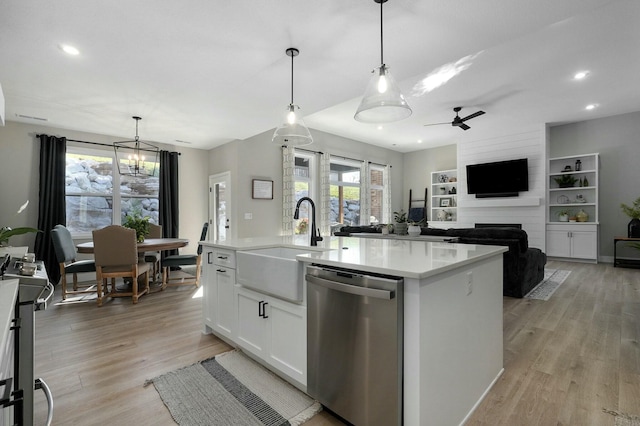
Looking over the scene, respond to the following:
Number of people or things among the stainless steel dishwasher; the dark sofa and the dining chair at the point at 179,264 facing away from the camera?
1

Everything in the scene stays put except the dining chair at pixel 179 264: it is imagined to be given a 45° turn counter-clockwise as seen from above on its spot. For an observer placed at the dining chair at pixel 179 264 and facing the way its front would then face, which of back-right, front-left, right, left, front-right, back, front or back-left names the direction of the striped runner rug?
front-left

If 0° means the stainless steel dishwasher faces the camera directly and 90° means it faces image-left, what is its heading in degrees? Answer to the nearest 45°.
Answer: approximately 45°

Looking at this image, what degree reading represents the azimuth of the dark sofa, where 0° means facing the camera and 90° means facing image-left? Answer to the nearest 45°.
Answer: approximately 180°

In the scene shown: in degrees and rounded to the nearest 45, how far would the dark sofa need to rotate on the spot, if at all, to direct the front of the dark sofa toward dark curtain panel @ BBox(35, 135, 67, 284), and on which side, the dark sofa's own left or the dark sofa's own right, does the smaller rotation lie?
approximately 90° to the dark sofa's own left

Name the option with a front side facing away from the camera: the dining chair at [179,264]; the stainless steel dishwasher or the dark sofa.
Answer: the dark sofa

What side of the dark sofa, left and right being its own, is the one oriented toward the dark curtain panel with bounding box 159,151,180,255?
left

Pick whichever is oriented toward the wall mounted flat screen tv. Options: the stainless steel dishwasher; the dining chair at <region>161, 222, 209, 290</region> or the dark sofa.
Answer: the dark sofa

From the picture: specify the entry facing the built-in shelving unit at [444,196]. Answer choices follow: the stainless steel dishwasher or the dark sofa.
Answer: the dark sofa

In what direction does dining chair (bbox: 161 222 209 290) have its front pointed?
to the viewer's left

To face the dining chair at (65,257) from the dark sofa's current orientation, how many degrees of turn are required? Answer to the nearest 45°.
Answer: approximately 90° to its left

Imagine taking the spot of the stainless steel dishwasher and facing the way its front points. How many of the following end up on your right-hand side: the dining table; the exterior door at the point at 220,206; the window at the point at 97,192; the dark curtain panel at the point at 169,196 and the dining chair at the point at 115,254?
5

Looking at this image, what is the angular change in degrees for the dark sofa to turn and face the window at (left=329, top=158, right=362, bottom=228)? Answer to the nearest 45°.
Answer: approximately 45° to its left
